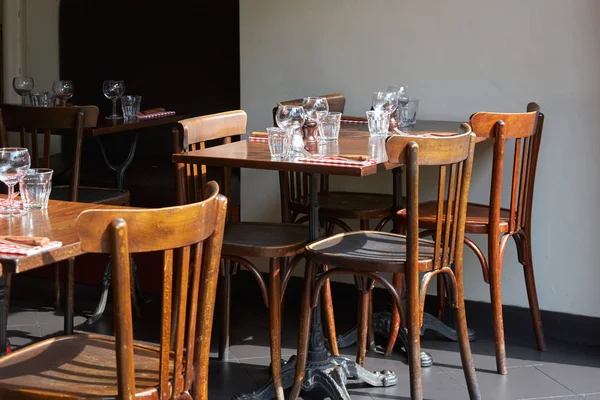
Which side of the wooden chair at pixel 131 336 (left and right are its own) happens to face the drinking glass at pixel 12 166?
front

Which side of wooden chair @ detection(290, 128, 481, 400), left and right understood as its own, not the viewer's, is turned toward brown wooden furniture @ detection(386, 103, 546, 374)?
right

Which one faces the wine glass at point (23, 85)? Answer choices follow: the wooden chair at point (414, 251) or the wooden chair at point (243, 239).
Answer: the wooden chair at point (414, 251)

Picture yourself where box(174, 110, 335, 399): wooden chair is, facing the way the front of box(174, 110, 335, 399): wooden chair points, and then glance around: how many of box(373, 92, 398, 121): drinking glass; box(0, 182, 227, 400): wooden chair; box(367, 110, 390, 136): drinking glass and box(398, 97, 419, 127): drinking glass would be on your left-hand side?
3

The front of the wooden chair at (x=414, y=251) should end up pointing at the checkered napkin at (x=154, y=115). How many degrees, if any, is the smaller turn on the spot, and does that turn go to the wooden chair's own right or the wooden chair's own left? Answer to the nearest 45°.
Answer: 0° — it already faces it

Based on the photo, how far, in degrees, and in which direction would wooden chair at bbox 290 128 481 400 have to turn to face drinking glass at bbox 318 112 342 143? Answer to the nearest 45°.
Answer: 0° — it already faces it

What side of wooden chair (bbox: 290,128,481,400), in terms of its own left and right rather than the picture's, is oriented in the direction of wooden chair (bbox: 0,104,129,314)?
front

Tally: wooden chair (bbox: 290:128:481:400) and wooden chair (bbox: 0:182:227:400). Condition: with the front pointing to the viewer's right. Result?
0

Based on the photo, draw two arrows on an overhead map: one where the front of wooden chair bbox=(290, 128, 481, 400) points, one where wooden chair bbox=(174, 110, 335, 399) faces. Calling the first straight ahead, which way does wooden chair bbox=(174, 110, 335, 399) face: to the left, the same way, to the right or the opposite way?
the opposite way

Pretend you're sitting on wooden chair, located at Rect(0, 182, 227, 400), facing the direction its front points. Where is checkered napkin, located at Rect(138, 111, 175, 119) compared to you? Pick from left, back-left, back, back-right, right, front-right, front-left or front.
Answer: front-right

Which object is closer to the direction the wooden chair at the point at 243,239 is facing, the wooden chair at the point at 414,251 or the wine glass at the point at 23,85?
the wooden chair

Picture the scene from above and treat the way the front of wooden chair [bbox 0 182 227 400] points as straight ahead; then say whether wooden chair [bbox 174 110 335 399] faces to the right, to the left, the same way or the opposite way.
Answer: the opposite way

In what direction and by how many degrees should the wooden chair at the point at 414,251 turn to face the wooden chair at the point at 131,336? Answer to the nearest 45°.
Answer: approximately 90° to its left

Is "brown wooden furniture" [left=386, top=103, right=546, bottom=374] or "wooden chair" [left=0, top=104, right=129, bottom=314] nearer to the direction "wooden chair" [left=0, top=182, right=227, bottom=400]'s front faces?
the wooden chair
